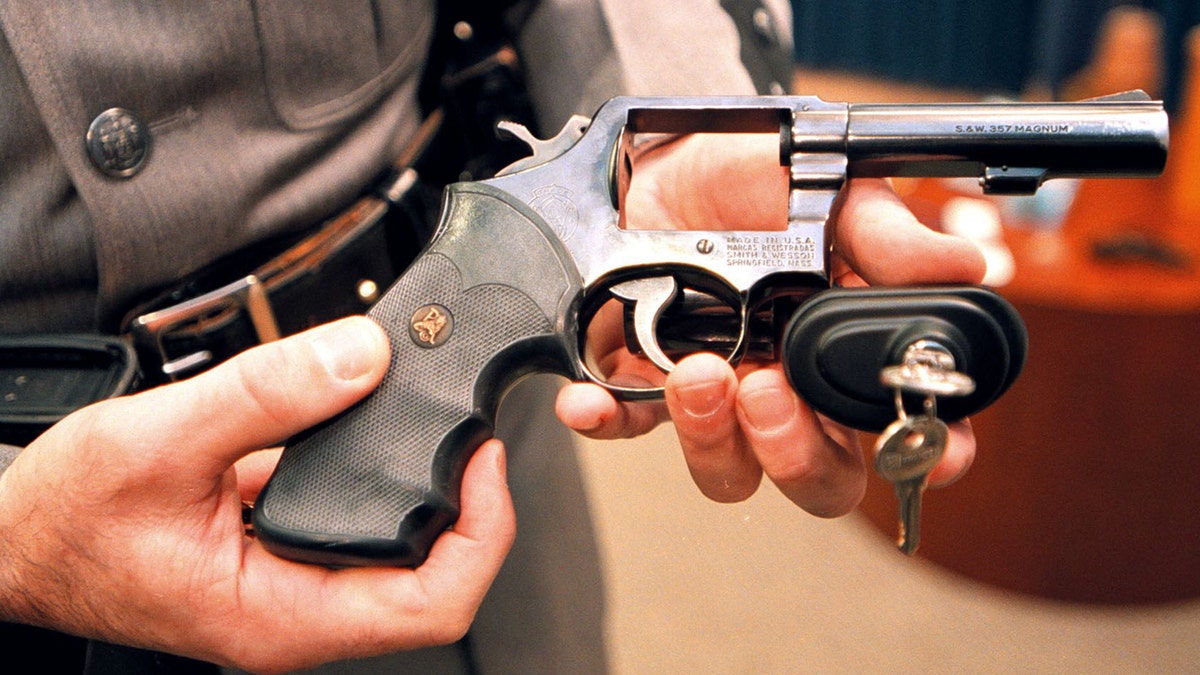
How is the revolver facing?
to the viewer's right
